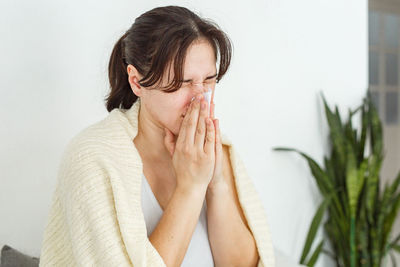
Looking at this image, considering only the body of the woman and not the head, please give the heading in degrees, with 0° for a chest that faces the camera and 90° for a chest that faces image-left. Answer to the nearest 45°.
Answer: approximately 315°

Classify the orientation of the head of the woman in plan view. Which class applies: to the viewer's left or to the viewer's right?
to the viewer's right

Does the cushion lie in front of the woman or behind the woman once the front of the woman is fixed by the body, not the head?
behind

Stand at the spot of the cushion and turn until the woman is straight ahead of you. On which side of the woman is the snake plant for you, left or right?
left

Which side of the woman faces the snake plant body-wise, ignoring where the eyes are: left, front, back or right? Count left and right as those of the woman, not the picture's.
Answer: left
